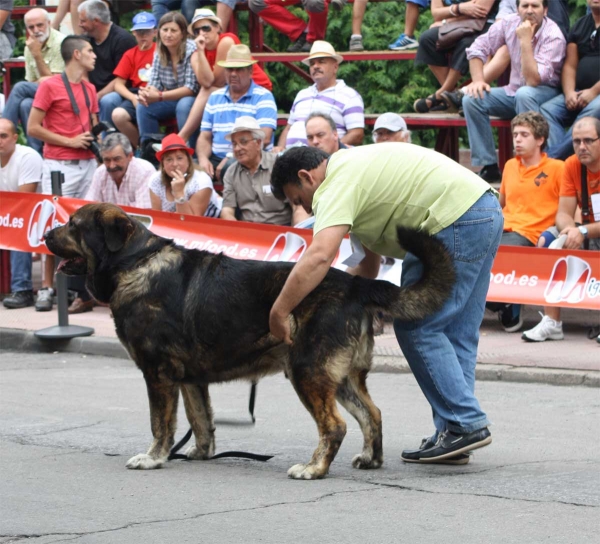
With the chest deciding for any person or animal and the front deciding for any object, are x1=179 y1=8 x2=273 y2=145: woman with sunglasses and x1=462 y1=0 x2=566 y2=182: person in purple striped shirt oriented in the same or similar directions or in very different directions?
same or similar directions

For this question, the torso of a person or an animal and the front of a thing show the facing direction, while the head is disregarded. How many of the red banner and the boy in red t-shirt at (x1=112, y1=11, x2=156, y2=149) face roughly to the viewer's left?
0

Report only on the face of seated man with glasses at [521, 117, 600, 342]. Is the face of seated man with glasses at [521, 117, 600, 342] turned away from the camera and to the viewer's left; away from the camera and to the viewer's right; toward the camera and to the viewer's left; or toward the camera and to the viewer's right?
toward the camera and to the viewer's left

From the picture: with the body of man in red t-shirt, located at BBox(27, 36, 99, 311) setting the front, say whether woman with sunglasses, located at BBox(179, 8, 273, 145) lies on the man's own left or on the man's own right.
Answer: on the man's own left

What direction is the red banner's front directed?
toward the camera

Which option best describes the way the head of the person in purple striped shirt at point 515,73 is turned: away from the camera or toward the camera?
toward the camera

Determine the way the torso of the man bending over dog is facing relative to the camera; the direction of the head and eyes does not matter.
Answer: to the viewer's left

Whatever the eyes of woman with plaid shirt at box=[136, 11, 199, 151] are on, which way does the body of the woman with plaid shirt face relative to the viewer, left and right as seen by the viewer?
facing the viewer and to the left of the viewer

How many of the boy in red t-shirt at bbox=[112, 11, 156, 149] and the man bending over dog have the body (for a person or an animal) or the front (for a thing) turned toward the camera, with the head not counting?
1

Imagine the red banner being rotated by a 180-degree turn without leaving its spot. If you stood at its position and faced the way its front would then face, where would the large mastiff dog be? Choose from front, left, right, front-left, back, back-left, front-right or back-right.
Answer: back

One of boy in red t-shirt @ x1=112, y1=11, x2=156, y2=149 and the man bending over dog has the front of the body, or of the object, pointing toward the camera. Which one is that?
the boy in red t-shirt

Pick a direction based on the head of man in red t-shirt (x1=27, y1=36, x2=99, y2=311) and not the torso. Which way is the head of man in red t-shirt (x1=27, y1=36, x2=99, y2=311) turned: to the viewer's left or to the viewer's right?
to the viewer's right

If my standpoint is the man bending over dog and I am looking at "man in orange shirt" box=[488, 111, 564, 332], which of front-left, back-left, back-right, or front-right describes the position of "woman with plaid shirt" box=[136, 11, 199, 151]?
front-left

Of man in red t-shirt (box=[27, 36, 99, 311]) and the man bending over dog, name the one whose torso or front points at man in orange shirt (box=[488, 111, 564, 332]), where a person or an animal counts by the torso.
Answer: the man in red t-shirt

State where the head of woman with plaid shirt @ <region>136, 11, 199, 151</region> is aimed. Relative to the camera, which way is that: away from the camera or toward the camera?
toward the camera

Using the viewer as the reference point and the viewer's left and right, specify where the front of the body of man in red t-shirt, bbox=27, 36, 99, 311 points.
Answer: facing the viewer and to the right of the viewer
